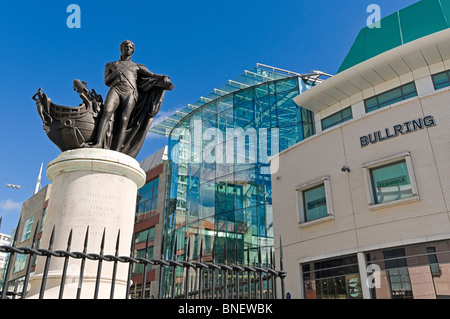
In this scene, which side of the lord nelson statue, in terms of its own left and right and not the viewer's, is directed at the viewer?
front

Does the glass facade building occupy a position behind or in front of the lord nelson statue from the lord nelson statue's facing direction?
behind
